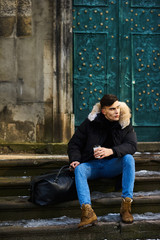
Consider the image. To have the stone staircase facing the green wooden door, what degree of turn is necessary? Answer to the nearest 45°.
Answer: approximately 180°

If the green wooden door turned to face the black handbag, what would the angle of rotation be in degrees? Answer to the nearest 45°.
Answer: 0° — it already faces it

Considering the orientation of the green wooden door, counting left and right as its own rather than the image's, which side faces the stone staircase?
front

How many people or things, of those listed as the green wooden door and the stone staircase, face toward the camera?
2

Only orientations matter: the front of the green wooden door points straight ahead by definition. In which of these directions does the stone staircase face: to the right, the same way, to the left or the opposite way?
the same way

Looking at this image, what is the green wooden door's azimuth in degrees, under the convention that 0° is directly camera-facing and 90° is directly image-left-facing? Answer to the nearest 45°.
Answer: approximately 0°

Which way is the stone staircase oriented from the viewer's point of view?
toward the camera
